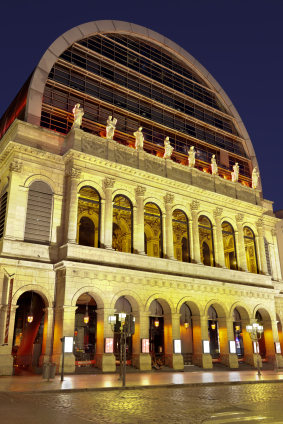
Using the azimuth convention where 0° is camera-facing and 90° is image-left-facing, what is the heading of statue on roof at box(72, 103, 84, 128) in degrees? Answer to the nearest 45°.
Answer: approximately 315°

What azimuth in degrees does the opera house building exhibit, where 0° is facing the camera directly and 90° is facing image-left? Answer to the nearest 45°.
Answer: approximately 315°
